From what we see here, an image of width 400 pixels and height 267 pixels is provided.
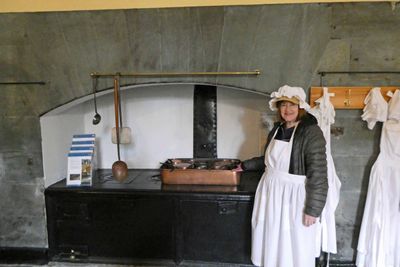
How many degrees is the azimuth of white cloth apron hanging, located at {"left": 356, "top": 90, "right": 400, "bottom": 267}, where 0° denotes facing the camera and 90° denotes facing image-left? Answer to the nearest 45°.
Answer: approximately 0°

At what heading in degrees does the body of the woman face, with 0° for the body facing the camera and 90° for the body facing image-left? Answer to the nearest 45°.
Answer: approximately 45°

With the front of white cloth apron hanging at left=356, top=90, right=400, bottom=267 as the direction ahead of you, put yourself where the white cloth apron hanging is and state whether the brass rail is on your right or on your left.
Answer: on your right

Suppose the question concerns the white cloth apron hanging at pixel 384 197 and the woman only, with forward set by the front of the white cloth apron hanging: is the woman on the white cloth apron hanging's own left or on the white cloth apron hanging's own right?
on the white cloth apron hanging's own right

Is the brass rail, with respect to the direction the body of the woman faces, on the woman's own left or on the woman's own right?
on the woman's own right
